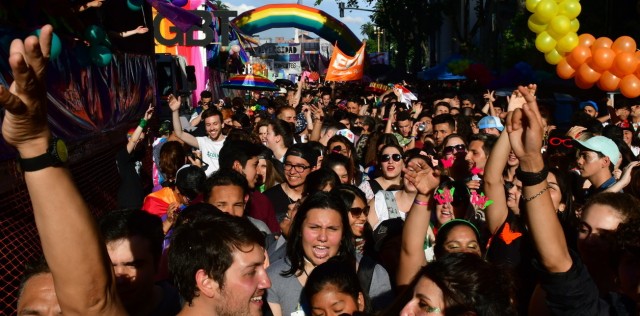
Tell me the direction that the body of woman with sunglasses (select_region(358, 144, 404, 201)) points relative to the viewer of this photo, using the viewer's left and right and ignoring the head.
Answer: facing the viewer

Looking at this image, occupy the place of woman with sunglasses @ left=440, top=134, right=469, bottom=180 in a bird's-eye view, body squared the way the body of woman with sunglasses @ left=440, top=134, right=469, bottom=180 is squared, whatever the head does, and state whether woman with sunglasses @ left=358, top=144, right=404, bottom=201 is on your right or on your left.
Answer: on your right

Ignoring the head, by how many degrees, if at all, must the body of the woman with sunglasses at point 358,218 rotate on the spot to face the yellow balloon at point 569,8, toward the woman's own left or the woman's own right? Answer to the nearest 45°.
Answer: approximately 90° to the woman's own left

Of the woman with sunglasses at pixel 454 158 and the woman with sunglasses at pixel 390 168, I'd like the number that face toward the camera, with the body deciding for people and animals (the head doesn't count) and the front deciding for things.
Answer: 2

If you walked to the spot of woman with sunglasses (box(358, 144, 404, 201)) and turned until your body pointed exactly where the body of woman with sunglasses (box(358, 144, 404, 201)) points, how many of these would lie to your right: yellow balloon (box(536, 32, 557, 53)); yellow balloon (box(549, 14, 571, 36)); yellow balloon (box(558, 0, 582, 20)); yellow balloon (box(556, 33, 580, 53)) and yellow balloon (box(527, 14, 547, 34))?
0

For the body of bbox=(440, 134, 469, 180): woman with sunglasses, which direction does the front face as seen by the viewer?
toward the camera

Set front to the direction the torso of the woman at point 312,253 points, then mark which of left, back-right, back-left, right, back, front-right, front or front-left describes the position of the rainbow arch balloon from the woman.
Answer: back

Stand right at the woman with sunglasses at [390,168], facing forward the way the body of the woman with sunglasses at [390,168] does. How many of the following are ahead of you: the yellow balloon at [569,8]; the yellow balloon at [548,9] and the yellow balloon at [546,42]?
0

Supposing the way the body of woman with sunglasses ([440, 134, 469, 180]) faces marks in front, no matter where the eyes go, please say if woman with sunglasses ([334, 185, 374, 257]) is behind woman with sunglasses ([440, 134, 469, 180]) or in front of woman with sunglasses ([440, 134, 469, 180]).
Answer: in front

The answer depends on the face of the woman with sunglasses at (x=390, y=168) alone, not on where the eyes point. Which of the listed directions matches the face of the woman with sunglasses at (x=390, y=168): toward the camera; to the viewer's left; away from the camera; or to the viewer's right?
toward the camera

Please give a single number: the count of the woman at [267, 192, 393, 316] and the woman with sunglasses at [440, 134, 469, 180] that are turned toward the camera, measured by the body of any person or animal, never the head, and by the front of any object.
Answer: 2

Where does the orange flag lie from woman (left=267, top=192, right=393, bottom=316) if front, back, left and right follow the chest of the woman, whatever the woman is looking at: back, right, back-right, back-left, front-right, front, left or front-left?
back

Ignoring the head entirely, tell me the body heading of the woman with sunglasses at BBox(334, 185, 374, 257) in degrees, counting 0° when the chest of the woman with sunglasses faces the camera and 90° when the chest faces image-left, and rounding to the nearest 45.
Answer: approximately 315°

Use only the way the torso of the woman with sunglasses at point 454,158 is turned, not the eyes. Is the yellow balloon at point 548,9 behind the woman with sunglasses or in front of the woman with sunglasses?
behind

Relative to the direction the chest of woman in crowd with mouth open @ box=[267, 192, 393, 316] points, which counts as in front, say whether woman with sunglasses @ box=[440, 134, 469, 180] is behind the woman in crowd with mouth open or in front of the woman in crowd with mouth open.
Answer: behind
